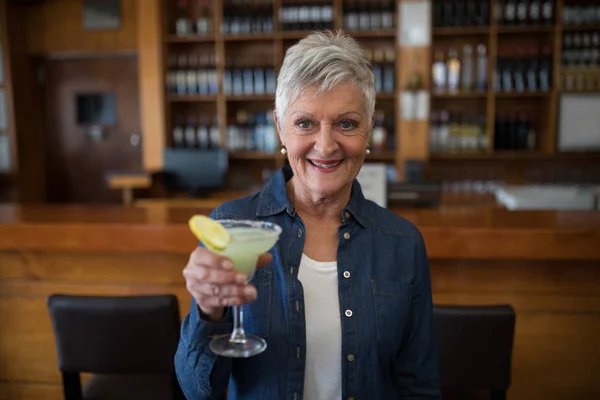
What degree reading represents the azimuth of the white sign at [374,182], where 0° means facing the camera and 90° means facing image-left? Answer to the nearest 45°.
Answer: approximately 0°

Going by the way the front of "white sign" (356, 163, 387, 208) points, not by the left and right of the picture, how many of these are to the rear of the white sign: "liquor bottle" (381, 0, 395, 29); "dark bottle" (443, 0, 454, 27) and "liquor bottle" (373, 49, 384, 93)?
3

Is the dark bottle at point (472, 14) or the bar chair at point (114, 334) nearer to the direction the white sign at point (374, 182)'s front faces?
the bar chair

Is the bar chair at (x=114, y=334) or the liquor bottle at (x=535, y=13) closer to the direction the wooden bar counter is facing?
the bar chair

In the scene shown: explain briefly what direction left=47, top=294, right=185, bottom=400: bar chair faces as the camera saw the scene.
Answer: facing away from the viewer

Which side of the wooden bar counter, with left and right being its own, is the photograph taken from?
front

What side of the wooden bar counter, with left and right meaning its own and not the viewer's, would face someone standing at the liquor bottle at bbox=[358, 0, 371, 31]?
back

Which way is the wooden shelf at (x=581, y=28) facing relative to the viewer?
toward the camera

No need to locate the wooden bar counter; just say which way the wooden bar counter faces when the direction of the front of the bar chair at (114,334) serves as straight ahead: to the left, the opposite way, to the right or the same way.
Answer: the opposite way

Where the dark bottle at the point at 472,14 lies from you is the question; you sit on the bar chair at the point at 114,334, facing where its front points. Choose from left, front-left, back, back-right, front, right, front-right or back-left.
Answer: front-right

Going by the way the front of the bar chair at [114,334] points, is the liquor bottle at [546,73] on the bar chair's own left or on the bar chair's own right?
on the bar chair's own right

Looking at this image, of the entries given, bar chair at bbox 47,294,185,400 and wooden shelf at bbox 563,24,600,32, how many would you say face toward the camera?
1

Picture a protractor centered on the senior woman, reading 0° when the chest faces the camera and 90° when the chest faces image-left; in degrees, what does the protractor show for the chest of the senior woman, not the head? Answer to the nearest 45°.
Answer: approximately 0°

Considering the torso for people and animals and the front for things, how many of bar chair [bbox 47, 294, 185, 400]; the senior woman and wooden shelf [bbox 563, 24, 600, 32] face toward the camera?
2

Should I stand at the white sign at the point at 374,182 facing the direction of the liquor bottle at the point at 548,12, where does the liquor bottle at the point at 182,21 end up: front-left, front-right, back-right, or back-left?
front-left
